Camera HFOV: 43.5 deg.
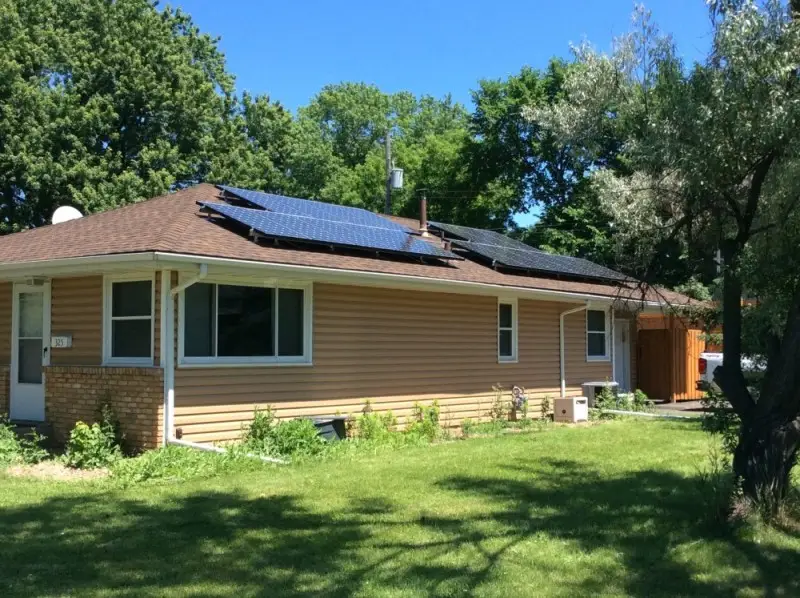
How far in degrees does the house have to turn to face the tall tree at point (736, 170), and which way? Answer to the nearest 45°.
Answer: approximately 90° to its left

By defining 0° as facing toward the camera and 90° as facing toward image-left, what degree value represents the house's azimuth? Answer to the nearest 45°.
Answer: approximately 45°

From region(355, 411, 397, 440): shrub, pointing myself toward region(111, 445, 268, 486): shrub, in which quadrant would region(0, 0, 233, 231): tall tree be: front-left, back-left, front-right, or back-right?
back-right
